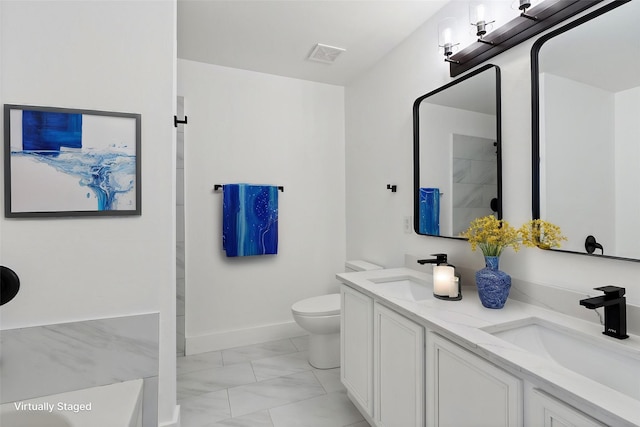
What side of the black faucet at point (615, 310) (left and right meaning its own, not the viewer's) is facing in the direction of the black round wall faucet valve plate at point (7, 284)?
front

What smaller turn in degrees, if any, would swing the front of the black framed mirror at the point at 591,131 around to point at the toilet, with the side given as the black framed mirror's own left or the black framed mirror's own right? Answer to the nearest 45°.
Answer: approximately 45° to the black framed mirror's own right

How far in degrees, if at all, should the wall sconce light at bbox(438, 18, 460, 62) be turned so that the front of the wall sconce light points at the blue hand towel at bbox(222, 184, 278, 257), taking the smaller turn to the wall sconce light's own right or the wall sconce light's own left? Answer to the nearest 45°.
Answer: approximately 45° to the wall sconce light's own right

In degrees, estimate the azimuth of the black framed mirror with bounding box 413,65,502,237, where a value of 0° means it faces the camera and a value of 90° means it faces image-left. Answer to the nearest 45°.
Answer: approximately 45°

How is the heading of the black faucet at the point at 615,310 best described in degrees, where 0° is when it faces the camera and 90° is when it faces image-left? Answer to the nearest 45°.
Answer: approximately 45°

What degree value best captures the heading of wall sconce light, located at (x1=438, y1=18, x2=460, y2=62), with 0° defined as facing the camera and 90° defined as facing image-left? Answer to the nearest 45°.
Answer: approximately 45°

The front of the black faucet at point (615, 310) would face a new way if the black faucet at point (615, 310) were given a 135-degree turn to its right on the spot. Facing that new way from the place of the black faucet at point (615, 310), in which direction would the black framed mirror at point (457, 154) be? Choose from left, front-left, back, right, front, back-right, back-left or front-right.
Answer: front-left

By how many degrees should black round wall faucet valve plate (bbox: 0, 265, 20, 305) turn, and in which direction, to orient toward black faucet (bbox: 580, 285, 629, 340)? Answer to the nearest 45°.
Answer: approximately 45° to its left
